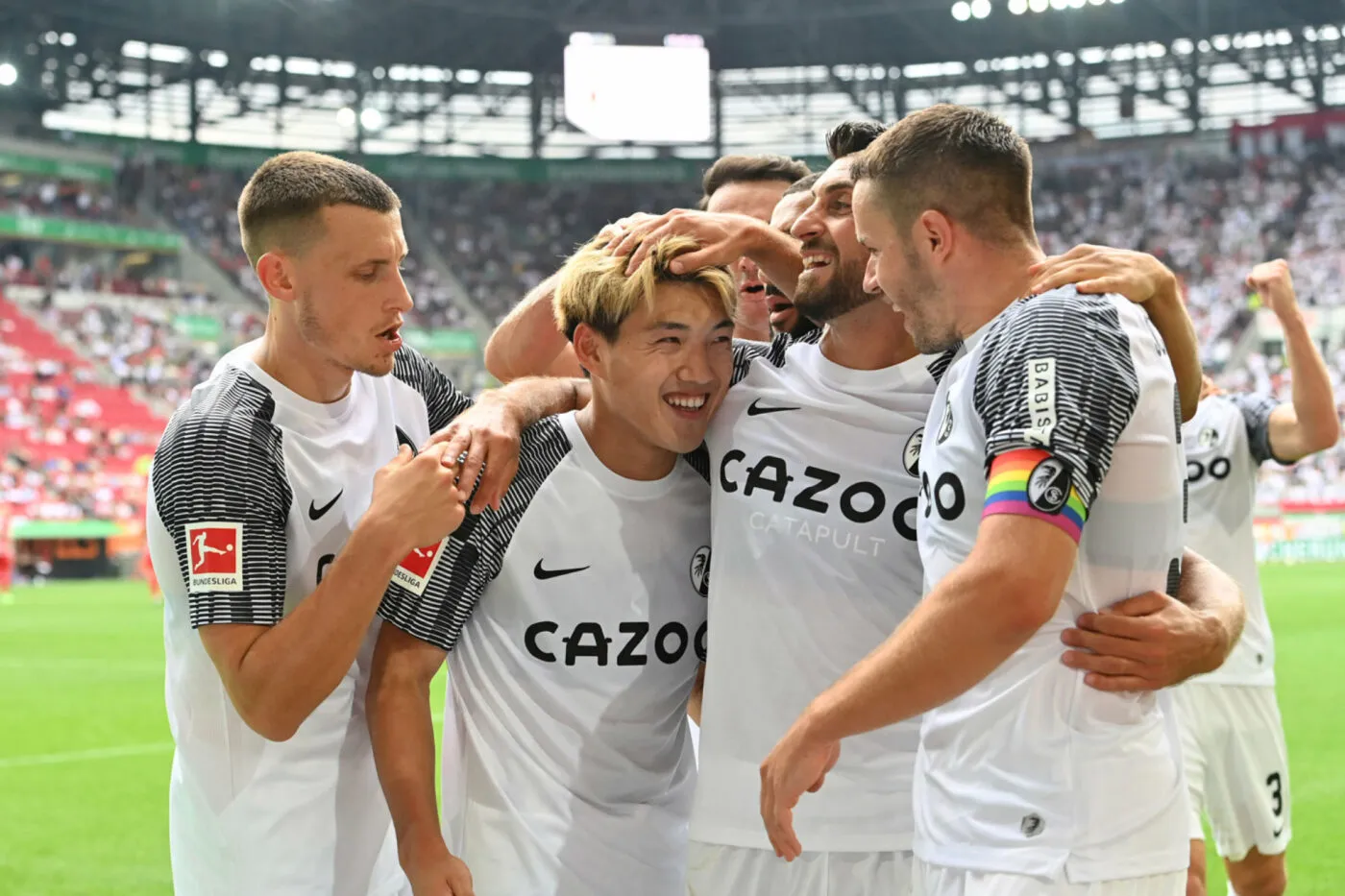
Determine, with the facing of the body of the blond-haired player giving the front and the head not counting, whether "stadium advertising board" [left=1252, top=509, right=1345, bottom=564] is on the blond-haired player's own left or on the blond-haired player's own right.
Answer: on the blond-haired player's own left

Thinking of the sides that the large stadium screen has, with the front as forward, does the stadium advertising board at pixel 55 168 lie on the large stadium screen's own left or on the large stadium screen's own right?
on the large stadium screen's own right

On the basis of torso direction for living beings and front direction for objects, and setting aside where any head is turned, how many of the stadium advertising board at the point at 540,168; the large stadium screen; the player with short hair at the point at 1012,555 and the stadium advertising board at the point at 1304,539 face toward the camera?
3

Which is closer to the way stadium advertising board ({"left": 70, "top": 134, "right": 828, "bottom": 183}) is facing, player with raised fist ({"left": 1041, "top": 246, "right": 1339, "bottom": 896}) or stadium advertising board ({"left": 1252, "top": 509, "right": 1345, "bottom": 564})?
the player with raised fist

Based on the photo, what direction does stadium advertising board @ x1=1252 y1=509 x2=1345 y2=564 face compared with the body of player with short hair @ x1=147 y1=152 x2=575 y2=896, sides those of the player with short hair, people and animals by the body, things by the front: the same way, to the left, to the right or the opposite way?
to the right

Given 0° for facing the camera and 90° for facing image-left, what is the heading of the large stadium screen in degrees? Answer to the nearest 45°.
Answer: approximately 0°

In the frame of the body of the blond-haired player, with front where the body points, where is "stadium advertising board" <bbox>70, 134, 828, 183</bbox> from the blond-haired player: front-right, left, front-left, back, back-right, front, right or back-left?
back-left

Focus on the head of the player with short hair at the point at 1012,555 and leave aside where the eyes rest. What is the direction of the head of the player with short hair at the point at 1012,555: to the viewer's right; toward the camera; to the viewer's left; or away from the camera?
to the viewer's left

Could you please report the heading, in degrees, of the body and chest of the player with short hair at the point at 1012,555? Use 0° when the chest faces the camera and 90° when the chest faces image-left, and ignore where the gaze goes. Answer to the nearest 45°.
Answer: approximately 90°

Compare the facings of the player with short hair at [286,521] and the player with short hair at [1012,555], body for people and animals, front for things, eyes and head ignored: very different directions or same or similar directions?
very different directions
